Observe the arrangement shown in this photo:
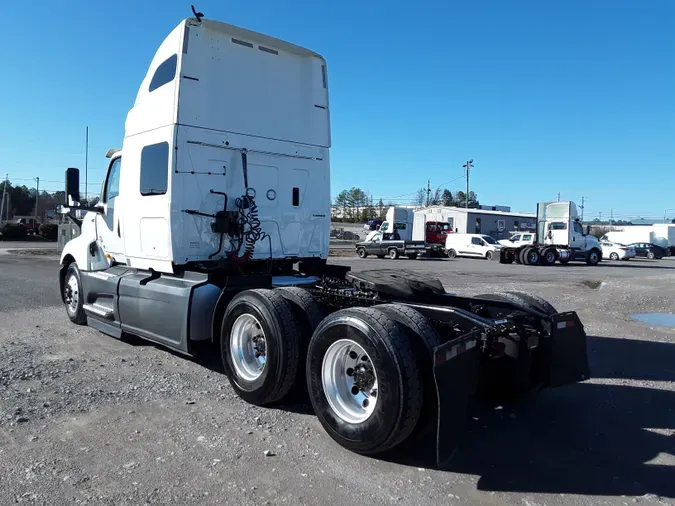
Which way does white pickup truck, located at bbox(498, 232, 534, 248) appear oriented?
to the viewer's left

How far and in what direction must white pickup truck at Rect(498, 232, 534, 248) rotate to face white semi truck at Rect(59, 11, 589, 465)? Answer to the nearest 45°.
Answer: approximately 90° to its left

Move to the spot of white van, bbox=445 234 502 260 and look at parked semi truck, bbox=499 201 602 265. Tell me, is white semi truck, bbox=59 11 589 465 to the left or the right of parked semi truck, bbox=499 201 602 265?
right

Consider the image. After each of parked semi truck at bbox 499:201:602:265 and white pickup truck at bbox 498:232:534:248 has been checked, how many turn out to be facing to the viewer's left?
1

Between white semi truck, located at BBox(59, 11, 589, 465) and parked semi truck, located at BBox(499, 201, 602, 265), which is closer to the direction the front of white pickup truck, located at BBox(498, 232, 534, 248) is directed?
the white semi truck

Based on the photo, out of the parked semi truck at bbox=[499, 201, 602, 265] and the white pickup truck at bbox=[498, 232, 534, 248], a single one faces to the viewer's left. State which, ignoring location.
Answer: the white pickup truck

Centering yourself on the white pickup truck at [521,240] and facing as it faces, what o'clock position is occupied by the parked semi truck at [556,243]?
The parked semi truck is roughly at 7 o'clock from the white pickup truck.

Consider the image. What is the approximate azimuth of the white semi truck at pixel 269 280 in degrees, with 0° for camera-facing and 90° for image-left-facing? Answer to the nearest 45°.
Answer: approximately 135°

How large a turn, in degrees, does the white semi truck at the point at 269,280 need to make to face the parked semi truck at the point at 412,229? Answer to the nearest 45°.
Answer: approximately 45° to its right
